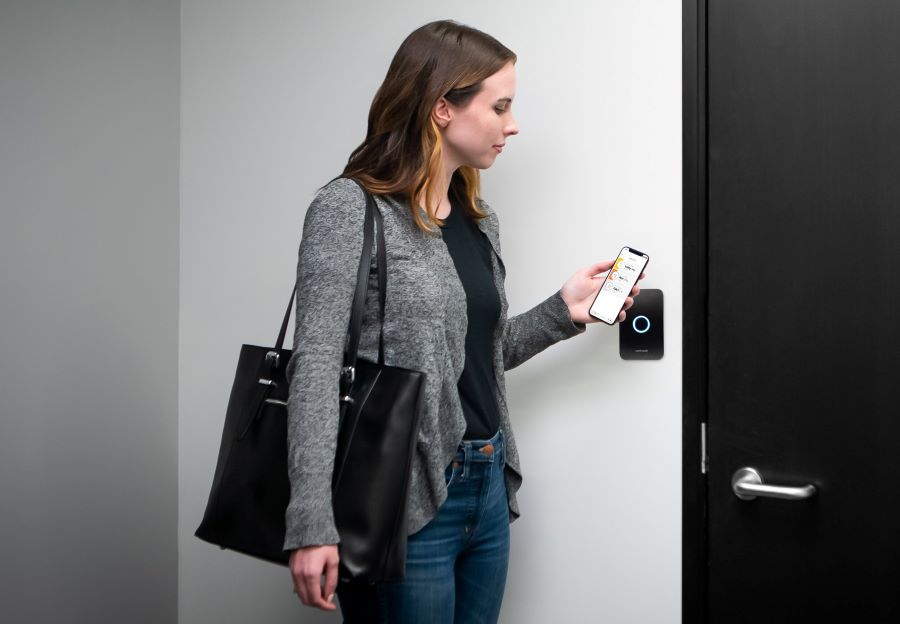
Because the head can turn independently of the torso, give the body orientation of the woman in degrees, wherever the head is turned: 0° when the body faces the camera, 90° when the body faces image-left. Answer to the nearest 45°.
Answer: approximately 315°

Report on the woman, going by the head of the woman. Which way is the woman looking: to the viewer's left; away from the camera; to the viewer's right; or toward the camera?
to the viewer's right
